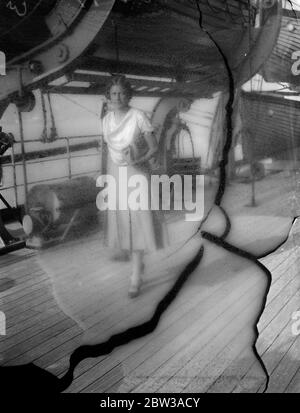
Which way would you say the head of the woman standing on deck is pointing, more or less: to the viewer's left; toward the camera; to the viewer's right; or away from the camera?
toward the camera

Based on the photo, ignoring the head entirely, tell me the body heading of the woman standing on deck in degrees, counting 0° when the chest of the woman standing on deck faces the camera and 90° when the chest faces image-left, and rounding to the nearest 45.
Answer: approximately 45°
